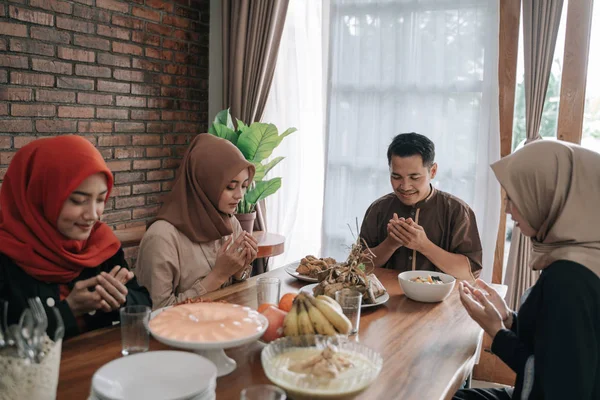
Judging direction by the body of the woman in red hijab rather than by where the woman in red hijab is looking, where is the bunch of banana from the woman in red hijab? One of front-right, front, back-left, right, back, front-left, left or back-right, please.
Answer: front

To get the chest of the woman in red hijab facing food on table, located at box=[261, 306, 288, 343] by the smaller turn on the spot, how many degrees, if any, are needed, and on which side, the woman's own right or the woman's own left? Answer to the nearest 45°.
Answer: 0° — they already face it

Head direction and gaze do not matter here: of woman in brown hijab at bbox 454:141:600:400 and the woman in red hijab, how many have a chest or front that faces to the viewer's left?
1

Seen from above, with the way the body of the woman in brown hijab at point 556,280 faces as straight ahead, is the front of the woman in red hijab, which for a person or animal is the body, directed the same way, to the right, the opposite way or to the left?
the opposite way

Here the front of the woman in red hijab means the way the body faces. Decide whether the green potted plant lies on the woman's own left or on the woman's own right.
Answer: on the woman's own left

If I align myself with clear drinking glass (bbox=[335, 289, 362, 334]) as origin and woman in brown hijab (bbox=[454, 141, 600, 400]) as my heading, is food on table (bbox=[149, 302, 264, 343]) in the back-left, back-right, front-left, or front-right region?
back-right

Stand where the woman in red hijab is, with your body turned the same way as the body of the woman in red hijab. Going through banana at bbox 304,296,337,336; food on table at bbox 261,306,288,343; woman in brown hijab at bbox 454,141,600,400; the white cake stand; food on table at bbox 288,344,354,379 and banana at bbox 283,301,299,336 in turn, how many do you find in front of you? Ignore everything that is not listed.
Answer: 6

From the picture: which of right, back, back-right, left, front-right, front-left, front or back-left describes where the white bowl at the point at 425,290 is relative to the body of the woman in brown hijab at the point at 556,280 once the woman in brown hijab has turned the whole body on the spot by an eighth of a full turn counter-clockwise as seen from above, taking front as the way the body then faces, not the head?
right

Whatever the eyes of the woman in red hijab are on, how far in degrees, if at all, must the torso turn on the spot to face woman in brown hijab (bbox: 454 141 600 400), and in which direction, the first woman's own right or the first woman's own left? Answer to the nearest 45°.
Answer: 0° — they already face them

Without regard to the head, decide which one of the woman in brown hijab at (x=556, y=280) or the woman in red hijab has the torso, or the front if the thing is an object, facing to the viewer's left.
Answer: the woman in brown hijab

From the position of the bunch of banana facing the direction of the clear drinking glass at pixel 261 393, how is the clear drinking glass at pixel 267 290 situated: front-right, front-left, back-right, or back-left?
back-right

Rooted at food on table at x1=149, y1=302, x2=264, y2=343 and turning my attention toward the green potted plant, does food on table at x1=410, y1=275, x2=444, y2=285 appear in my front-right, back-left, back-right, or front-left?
front-right

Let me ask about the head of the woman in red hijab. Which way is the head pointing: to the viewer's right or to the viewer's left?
to the viewer's right

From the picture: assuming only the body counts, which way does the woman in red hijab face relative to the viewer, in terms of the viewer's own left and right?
facing the viewer and to the right of the viewer

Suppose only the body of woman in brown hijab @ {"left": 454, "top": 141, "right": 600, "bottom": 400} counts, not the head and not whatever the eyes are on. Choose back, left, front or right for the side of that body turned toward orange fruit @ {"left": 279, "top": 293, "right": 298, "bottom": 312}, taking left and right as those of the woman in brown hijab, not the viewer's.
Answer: front

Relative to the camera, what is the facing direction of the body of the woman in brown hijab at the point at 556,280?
to the viewer's left

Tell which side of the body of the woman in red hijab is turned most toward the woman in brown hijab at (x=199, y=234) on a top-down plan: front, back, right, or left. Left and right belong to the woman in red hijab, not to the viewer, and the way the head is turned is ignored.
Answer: left
